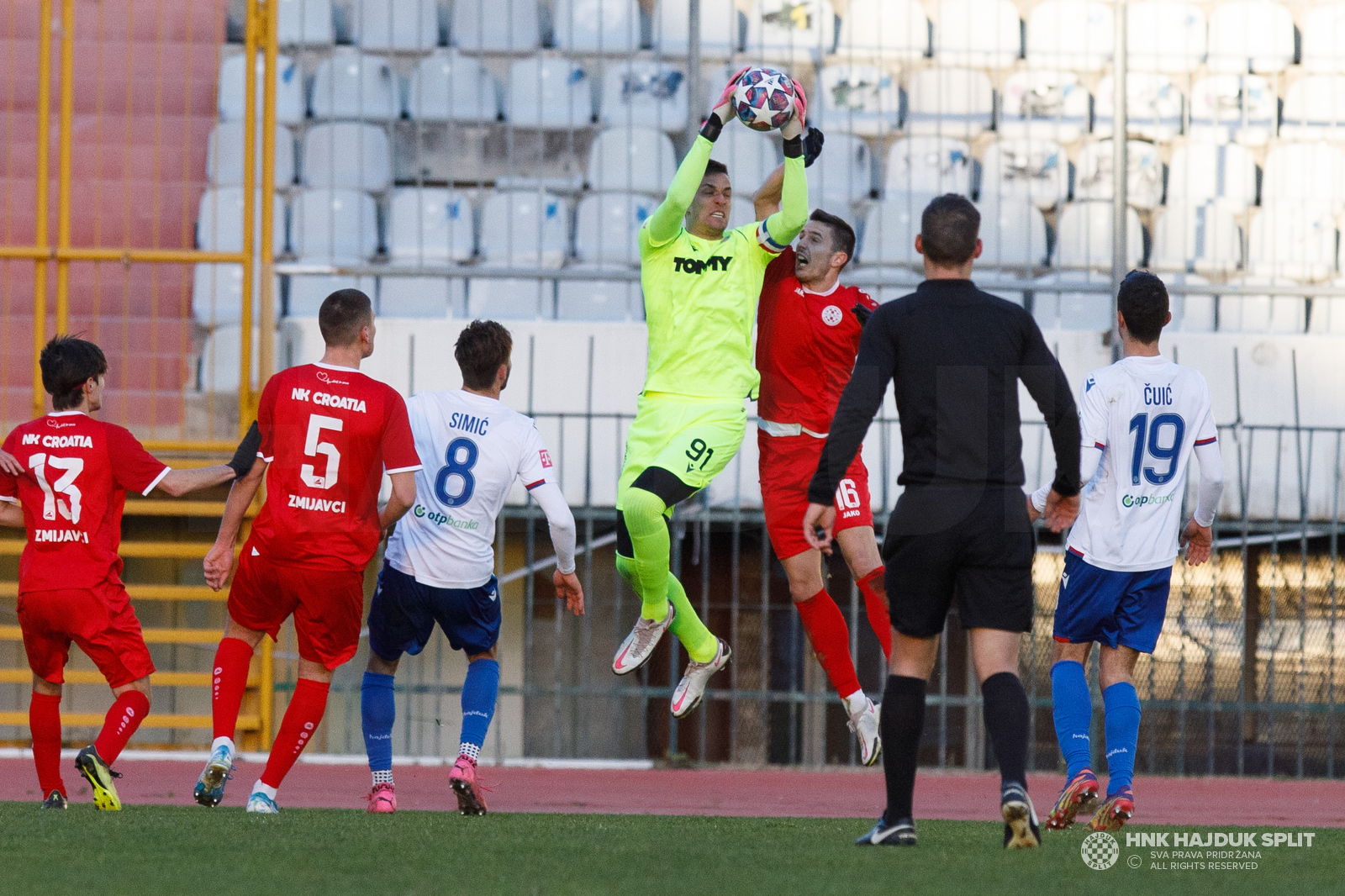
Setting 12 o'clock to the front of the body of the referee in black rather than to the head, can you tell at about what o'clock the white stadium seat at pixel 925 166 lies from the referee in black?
The white stadium seat is roughly at 12 o'clock from the referee in black.

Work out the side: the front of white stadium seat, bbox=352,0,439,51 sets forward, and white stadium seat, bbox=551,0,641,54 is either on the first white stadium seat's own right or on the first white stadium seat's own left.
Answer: on the first white stadium seat's own left

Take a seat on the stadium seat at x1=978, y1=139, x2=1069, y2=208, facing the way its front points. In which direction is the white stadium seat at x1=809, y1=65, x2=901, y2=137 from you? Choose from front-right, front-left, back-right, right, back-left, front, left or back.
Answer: right

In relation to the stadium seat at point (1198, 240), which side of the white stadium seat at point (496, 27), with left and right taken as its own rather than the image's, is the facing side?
left

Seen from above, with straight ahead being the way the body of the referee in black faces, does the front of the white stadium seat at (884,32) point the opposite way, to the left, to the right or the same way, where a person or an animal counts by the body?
the opposite way

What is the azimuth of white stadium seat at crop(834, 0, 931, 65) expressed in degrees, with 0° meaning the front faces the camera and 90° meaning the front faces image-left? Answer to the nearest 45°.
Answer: approximately 0°

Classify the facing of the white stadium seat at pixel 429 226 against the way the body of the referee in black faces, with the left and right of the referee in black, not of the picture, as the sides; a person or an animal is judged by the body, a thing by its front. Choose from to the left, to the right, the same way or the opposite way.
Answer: the opposite way

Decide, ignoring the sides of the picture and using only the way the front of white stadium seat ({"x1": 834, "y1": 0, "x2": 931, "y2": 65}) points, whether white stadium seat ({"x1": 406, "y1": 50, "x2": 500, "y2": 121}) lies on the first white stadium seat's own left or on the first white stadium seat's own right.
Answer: on the first white stadium seat's own right

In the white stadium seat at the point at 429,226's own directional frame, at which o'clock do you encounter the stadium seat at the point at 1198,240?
The stadium seat is roughly at 9 o'clock from the white stadium seat.

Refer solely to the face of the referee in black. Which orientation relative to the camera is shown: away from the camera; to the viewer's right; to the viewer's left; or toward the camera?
away from the camera
